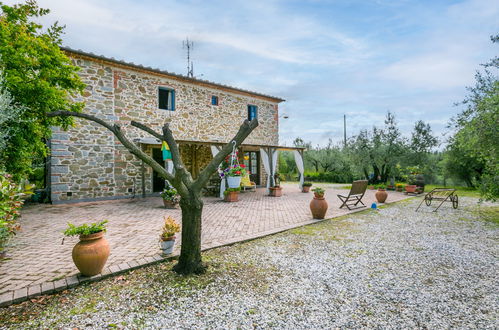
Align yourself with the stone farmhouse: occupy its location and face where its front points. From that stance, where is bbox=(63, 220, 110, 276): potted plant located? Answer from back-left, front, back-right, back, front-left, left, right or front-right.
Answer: front-right

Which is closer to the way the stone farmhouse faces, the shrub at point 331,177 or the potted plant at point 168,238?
the potted plant

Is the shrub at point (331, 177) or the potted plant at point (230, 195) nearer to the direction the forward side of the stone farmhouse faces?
the potted plant

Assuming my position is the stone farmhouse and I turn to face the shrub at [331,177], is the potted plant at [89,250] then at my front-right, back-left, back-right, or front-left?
back-right

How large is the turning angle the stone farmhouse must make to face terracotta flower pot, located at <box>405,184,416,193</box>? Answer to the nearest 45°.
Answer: approximately 45° to its left

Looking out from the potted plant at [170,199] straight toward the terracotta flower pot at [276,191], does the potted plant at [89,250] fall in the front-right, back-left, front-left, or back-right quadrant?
back-right

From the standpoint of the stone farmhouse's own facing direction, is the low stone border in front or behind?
in front

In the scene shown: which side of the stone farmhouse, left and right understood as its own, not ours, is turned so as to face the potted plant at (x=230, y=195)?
front

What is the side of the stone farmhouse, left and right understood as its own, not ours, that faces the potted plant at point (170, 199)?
front

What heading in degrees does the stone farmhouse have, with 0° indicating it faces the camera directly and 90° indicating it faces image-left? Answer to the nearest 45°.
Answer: approximately 315°

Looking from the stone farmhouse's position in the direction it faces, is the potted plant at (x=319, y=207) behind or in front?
in front
